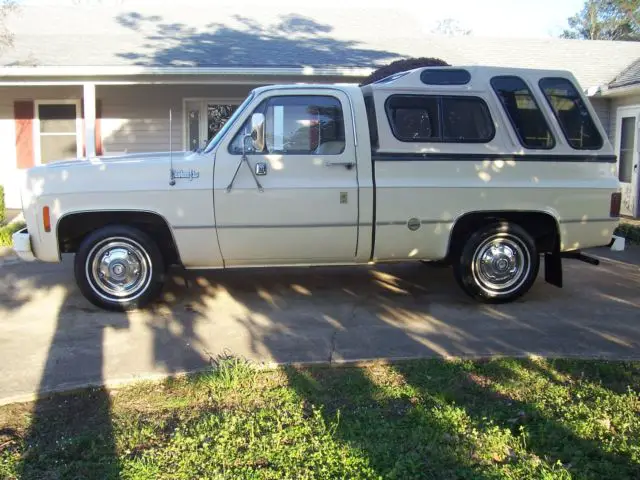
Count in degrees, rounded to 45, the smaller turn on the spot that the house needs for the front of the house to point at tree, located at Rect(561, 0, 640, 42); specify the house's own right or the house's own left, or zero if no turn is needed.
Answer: approximately 135° to the house's own left

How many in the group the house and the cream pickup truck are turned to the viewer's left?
1

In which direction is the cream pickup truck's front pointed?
to the viewer's left

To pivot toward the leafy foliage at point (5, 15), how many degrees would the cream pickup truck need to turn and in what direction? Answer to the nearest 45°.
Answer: approximately 45° to its right

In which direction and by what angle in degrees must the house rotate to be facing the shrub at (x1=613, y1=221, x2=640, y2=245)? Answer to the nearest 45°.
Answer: approximately 45° to its left

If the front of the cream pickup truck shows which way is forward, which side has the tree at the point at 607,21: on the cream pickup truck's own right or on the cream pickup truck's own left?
on the cream pickup truck's own right

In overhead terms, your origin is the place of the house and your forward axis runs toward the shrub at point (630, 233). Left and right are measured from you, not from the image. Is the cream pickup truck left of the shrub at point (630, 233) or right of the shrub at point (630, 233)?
right

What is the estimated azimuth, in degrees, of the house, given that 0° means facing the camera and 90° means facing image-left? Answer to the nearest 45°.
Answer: approximately 0°

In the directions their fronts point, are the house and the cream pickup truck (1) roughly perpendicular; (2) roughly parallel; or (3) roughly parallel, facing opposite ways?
roughly perpendicular
